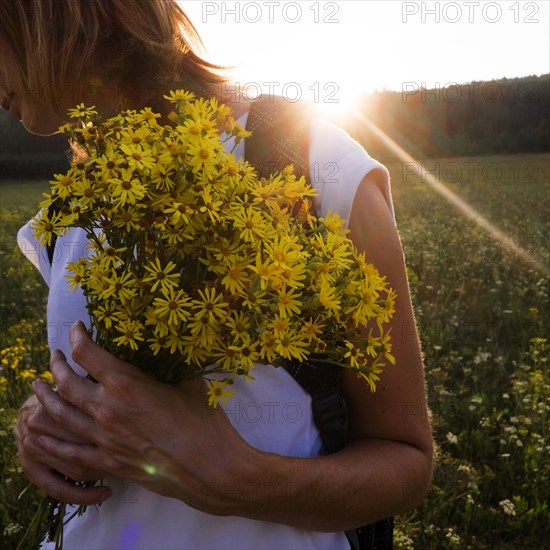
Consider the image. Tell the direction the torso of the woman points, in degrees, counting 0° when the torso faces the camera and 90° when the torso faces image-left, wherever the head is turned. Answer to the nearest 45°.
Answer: approximately 45°

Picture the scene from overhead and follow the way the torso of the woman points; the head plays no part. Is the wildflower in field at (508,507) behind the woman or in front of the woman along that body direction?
behind
